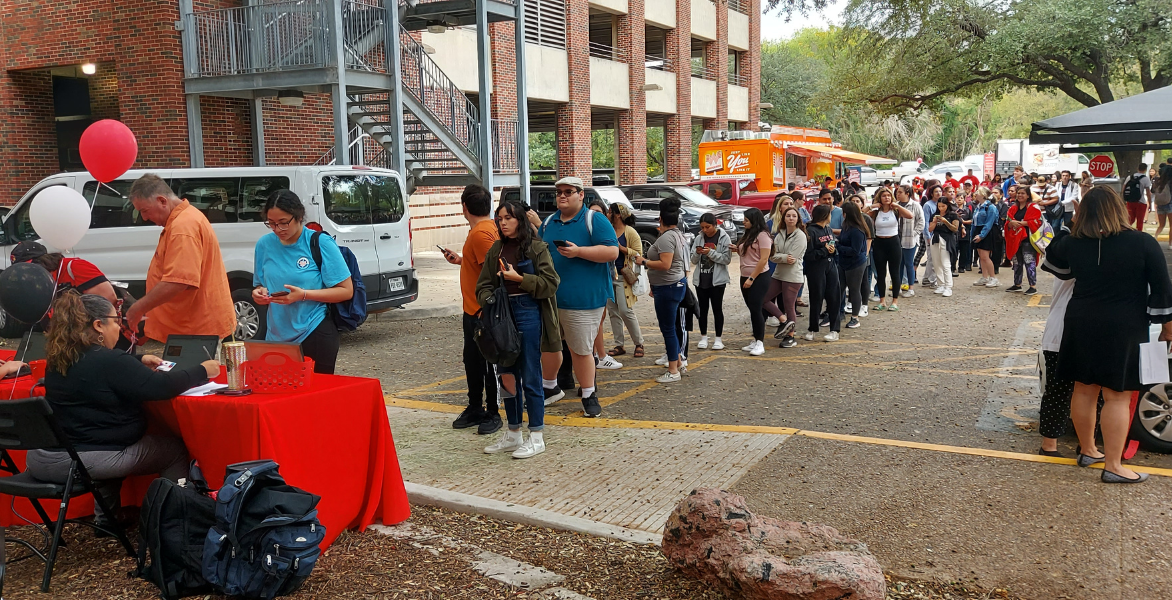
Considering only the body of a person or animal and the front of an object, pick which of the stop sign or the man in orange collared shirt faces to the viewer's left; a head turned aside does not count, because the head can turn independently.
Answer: the man in orange collared shirt

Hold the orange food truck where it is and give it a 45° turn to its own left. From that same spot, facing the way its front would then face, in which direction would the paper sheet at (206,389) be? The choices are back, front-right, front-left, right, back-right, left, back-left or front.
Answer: back

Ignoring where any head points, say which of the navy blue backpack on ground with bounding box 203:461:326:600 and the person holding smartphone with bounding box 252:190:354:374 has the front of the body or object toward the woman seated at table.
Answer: the person holding smartphone

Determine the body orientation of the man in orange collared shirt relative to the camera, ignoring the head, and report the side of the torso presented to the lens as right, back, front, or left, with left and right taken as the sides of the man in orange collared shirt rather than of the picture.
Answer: left

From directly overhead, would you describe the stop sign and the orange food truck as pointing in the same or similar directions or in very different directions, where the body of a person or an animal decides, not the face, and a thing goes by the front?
very different directions

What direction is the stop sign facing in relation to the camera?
toward the camera

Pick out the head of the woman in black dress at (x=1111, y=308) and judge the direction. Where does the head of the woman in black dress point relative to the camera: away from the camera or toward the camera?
away from the camera

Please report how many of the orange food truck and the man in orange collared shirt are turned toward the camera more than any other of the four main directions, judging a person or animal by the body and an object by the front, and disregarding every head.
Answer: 0

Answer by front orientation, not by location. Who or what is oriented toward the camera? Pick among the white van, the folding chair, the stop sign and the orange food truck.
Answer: the stop sign

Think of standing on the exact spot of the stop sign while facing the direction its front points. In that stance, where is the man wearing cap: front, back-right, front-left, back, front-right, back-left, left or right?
front

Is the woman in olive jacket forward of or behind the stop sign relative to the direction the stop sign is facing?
forward

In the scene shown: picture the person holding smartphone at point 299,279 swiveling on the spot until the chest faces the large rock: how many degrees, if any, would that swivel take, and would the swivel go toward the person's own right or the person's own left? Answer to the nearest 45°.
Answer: approximately 90° to the person's own left

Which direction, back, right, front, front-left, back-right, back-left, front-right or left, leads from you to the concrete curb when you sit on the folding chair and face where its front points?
front-right

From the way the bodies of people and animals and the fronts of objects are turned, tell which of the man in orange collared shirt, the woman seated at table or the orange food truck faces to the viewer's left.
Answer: the man in orange collared shirt

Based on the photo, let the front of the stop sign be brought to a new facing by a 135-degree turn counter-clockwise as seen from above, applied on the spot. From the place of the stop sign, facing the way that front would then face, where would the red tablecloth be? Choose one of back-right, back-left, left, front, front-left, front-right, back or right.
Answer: back-right

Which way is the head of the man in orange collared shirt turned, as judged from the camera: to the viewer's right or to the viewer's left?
to the viewer's left

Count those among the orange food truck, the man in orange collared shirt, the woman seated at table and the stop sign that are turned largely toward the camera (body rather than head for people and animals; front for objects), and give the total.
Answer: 1
